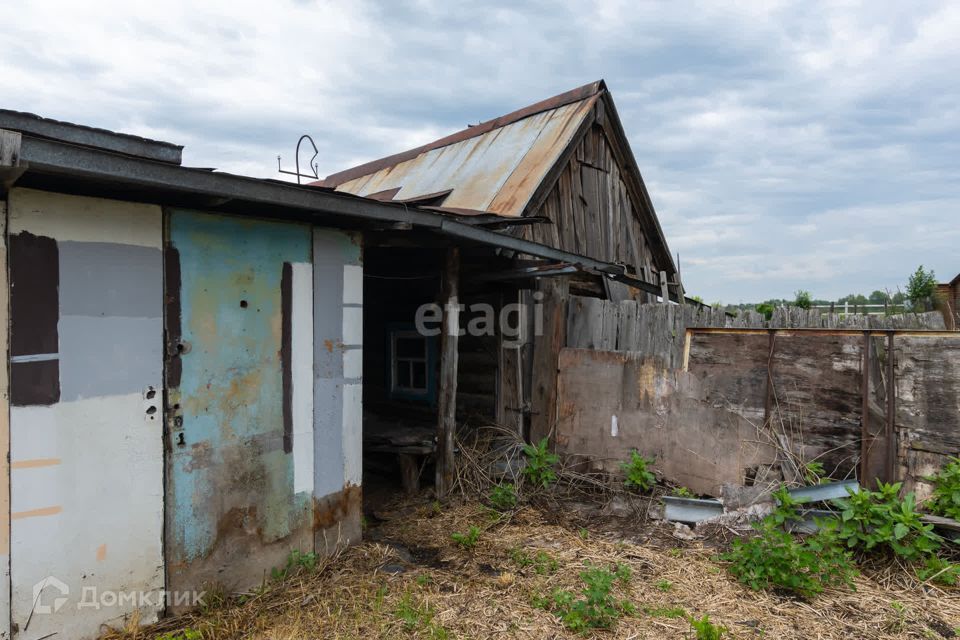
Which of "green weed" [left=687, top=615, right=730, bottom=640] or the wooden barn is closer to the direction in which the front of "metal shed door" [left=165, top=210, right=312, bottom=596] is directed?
the green weed

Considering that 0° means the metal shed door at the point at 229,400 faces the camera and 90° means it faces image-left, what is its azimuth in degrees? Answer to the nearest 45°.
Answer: approximately 315°

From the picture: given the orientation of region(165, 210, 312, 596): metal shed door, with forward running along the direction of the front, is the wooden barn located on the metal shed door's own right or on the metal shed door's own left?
on the metal shed door's own left

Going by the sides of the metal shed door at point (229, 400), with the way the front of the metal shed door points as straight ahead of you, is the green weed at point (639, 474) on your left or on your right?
on your left

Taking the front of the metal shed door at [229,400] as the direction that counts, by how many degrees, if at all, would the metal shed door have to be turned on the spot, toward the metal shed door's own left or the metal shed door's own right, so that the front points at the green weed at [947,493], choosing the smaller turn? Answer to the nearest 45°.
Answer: approximately 45° to the metal shed door's own left

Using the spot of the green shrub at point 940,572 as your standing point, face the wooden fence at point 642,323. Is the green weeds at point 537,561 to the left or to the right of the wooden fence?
left

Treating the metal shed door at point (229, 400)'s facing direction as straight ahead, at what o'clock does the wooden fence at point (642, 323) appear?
The wooden fence is roughly at 10 o'clock from the metal shed door.
